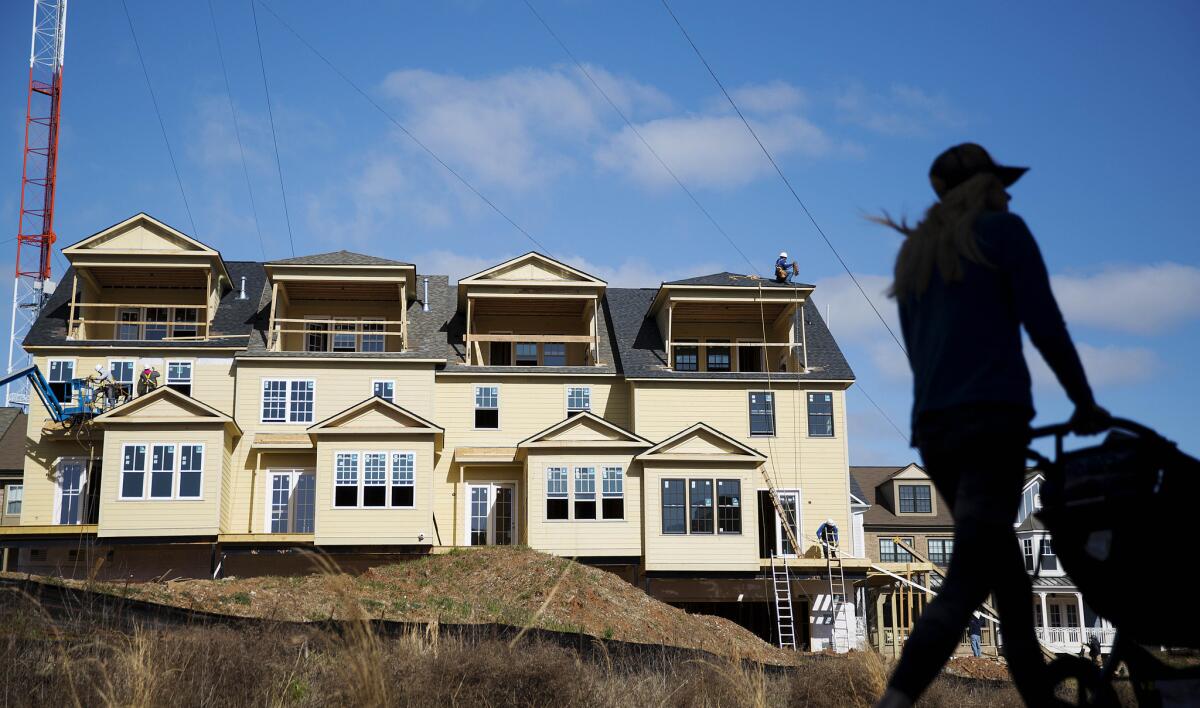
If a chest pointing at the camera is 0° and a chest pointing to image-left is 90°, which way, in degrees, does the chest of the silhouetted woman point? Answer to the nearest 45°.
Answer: approximately 225°

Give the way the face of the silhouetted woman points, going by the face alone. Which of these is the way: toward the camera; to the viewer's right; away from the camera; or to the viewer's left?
to the viewer's right

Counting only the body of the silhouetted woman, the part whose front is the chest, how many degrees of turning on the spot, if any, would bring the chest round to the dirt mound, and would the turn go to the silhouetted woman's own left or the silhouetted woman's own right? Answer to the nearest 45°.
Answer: approximately 90° to the silhouetted woman's own left
